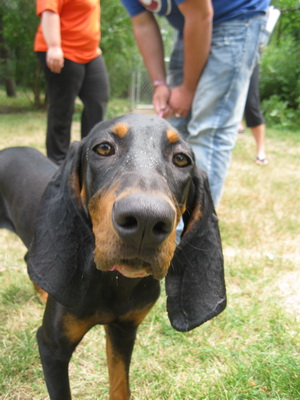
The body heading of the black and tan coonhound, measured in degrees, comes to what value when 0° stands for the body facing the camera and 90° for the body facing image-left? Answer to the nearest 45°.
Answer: approximately 315°

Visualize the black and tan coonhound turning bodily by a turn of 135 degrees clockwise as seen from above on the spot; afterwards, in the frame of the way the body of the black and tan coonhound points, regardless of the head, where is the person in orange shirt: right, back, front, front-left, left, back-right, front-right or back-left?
right
